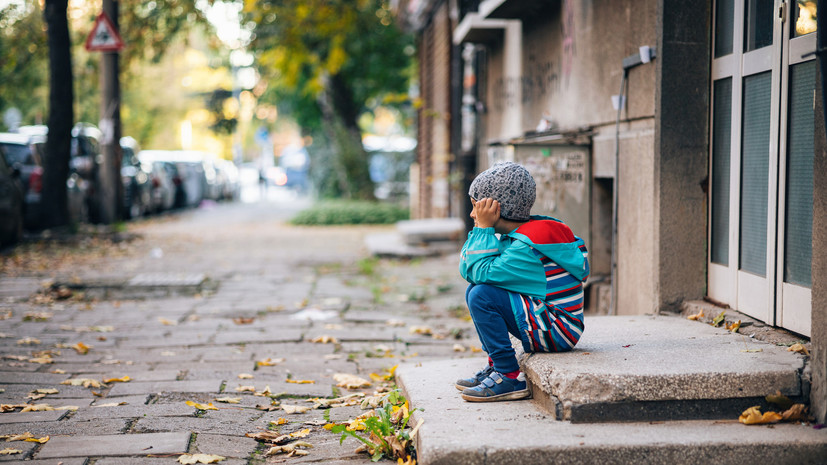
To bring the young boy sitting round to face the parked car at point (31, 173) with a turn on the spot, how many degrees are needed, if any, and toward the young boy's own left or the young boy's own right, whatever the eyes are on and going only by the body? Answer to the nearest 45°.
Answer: approximately 45° to the young boy's own right

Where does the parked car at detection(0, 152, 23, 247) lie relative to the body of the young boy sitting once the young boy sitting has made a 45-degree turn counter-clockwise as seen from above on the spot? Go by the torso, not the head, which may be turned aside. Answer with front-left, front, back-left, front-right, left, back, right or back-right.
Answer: right

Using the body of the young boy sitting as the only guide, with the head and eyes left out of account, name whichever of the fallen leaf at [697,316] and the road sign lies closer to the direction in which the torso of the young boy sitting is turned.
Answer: the road sign

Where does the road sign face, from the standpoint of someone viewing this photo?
facing the viewer

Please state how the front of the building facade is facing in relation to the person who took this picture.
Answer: facing the viewer and to the left of the viewer

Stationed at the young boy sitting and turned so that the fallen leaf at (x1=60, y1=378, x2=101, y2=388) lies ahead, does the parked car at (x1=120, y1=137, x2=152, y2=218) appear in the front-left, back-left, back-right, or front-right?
front-right

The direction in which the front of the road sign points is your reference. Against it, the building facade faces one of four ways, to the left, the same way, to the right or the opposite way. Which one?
to the right

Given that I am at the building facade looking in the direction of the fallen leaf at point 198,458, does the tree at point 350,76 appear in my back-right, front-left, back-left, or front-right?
back-right

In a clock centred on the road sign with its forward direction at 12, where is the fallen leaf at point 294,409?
The fallen leaf is roughly at 12 o'clock from the road sign.

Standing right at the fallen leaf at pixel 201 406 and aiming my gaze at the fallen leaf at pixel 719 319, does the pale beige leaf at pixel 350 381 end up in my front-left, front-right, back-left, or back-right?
front-left

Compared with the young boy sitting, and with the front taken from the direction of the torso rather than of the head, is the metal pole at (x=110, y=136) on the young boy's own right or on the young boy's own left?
on the young boy's own right

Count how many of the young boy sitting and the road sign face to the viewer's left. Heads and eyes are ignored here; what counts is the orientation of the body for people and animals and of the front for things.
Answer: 1

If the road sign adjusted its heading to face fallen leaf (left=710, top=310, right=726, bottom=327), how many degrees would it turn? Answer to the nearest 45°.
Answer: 0° — it already faces it

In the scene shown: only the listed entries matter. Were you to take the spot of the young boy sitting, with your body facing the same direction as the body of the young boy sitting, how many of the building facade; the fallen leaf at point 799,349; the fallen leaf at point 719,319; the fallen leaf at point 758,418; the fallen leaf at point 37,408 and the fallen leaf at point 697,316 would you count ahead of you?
1

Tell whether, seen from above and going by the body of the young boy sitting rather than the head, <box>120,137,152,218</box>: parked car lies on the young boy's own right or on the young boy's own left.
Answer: on the young boy's own right

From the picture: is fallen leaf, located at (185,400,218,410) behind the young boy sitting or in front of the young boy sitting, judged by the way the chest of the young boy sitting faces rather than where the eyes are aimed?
in front

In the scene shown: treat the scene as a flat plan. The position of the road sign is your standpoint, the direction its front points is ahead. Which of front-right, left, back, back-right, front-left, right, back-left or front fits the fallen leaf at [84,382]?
front

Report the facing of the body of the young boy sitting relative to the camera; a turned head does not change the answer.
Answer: to the viewer's left
